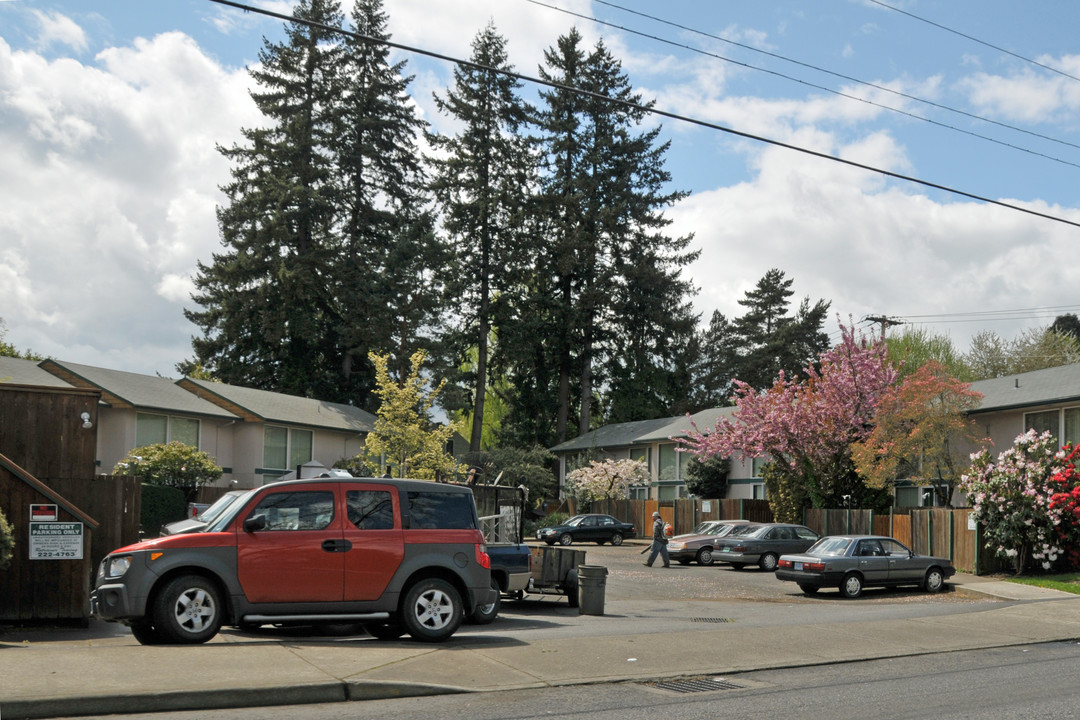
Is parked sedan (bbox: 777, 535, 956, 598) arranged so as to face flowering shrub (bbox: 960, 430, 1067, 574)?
yes

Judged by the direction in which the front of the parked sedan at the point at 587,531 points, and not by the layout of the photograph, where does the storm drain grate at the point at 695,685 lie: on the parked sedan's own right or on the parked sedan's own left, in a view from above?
on the parked sedan's own left

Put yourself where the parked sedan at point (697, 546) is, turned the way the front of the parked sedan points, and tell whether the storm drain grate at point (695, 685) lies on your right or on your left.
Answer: on your left

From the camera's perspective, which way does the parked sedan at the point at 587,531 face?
to the viewer's left

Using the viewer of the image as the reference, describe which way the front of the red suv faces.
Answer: facing to the left of the viewer

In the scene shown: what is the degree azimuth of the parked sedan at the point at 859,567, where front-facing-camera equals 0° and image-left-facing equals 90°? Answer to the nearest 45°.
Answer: approximately 225°
